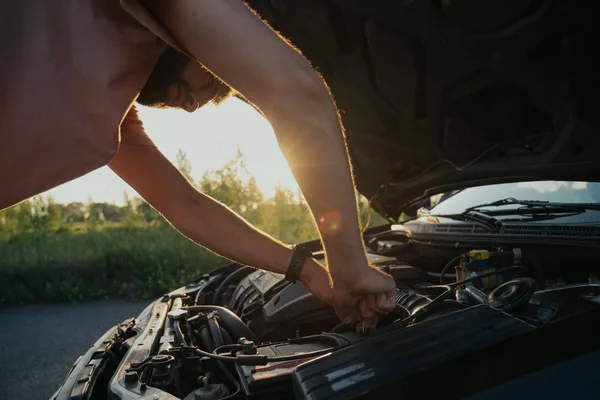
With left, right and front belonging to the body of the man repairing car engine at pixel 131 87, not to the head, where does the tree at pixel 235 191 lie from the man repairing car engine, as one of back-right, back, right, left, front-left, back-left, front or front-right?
left

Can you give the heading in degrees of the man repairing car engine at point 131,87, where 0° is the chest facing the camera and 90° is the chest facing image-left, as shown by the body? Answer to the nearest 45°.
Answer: approximately 270°

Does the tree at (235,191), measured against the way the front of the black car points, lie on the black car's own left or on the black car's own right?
on the black car's own right

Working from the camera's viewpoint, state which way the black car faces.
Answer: facing the viewer and to the left of the viewer
